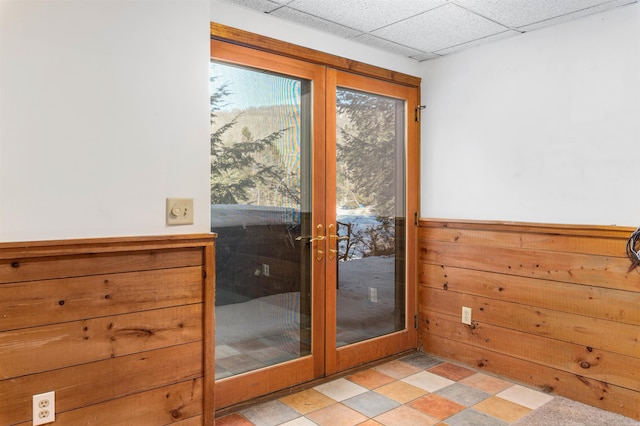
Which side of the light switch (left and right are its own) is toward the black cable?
left

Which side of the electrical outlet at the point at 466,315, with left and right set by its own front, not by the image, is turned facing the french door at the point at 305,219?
front

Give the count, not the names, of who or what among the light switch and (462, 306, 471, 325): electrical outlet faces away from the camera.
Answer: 0

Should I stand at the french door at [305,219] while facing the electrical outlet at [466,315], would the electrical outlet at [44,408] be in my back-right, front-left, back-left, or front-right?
back-right

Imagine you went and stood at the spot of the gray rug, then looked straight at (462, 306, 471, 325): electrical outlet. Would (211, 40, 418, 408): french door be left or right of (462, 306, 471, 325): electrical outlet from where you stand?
left

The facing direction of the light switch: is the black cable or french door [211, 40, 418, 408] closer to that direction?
the black cable

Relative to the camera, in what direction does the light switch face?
facing the viewer

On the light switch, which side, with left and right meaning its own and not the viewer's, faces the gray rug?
left

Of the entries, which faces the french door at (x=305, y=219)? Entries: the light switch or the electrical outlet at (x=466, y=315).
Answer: the electrical outlet

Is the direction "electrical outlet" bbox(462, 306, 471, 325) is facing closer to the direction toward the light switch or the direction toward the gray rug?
the light switch

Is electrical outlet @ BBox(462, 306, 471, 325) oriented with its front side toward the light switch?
yes

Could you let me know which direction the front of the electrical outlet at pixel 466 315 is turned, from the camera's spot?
facing the viewer and to the left of the viewer
